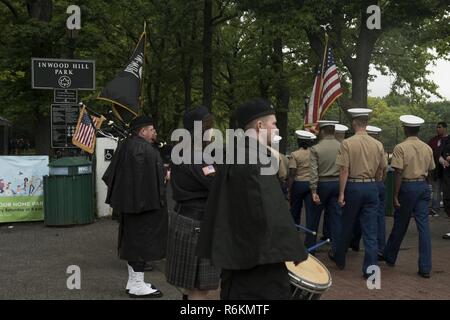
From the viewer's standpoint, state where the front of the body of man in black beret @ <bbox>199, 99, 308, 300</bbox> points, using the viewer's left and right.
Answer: facing away from the viewer and to the right of the viewer

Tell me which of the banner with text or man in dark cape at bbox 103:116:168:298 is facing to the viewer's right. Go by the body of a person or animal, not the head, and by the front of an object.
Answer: the man in dark cape

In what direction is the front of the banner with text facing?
toward the camera

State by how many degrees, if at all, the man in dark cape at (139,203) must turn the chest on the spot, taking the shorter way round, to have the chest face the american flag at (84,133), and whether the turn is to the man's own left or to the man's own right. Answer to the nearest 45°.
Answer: approximately 90° to the man's own left

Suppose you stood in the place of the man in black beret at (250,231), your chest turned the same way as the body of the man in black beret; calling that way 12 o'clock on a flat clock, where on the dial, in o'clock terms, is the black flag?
The black flag is roughly at 10 o'clock from the man in black beret.

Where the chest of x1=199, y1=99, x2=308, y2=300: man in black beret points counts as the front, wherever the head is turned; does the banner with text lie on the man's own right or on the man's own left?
on the man's own left

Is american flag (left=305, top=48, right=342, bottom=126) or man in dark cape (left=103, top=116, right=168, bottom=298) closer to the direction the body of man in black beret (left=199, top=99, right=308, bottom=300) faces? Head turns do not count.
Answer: the american flag
